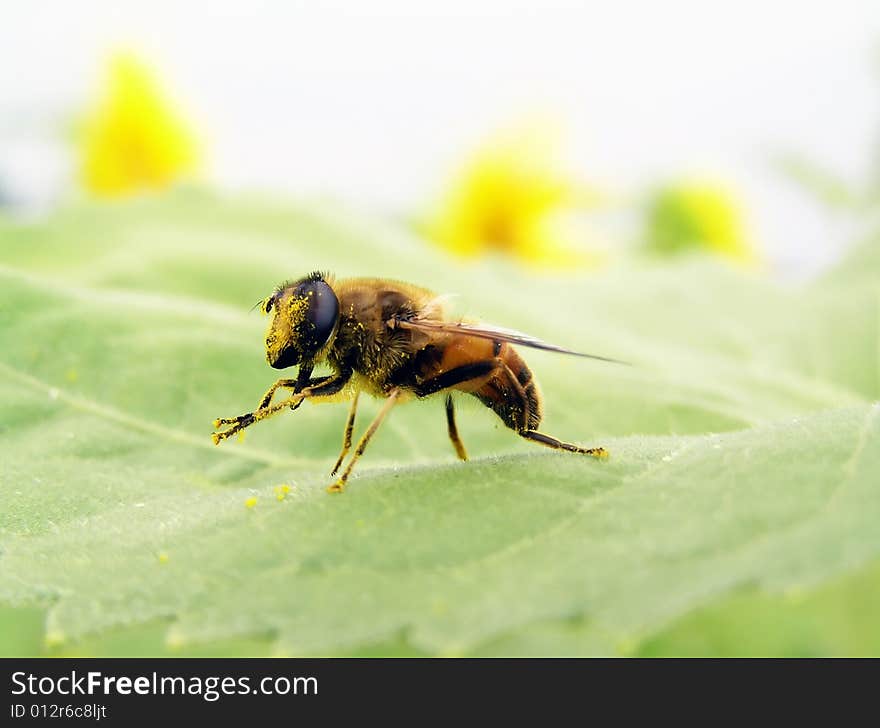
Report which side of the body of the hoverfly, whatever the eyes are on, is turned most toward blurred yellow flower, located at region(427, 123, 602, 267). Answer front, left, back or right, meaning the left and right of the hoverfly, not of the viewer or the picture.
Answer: right

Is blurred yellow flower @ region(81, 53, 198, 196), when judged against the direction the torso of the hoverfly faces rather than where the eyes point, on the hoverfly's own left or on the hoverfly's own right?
on the hoverfly's own right

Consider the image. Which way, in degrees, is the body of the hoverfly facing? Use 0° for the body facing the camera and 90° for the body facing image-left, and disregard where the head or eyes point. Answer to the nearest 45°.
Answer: approximately 90°

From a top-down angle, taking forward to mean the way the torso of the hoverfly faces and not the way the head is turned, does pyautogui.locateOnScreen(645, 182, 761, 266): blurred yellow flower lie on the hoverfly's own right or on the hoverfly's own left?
on the hoverfly's own right
